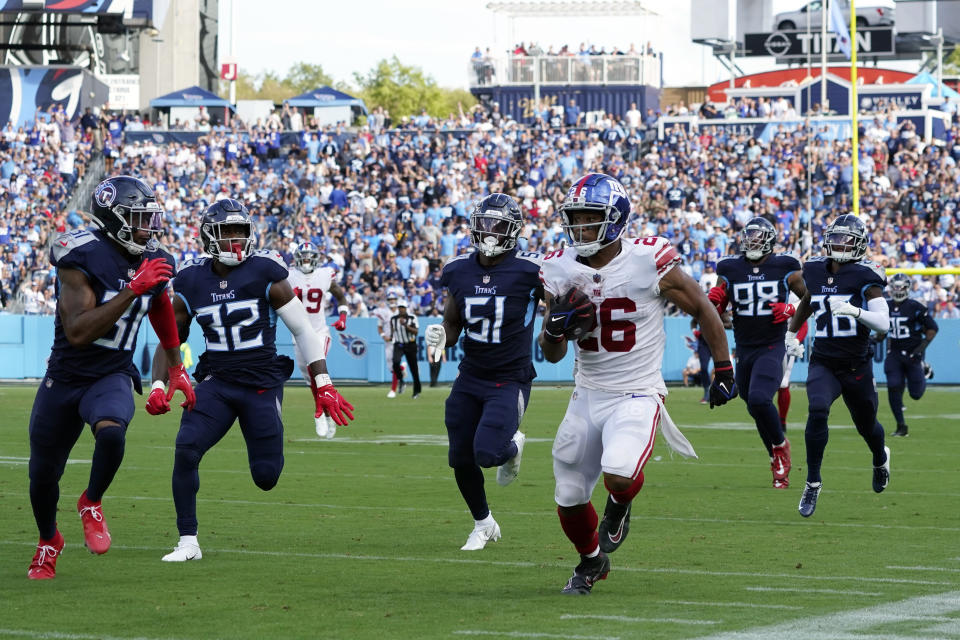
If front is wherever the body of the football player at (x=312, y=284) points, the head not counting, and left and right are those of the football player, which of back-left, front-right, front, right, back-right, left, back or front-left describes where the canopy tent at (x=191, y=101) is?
back

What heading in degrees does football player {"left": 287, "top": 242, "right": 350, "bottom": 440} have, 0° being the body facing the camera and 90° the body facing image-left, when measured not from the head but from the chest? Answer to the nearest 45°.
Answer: approximately 0°

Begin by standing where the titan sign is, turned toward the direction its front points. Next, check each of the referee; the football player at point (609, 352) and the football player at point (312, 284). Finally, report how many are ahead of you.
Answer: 3

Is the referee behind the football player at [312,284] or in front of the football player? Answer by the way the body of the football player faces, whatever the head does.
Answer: behind

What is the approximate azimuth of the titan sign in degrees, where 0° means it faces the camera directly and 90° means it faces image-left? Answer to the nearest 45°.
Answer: approximately 0°
